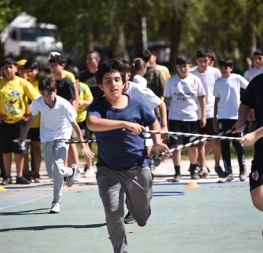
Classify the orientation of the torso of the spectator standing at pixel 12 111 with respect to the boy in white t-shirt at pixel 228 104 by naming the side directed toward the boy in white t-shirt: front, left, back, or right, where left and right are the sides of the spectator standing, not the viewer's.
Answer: left

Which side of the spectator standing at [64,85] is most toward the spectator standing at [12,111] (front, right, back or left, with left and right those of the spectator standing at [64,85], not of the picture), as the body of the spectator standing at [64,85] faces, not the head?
right

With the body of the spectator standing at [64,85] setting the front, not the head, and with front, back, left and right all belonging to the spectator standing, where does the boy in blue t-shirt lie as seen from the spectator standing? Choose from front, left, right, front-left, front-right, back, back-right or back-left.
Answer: front-left

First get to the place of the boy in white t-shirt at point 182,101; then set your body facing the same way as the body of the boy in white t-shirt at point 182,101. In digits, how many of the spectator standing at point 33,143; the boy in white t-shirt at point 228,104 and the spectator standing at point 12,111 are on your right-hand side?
2

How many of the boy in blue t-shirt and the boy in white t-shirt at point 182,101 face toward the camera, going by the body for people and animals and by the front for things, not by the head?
2

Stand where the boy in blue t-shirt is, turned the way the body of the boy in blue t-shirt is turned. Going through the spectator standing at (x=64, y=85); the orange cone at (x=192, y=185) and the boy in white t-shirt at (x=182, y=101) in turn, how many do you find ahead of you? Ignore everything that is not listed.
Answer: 0

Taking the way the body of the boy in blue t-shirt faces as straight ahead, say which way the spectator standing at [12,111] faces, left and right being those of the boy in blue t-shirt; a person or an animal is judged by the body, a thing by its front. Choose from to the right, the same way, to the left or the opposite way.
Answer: the same way

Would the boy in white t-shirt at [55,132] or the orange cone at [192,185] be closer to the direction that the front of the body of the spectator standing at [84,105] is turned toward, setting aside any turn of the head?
the boy in white t-shirt

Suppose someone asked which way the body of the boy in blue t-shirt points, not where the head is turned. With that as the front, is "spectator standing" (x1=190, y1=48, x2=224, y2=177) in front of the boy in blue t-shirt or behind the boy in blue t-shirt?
behind

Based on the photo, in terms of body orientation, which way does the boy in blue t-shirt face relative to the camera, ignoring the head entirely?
toward the camera

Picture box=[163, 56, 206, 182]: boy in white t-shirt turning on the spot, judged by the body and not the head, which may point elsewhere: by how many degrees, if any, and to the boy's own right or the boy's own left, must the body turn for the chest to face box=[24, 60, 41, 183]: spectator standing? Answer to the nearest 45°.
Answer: approximately 90° to the boy's own right

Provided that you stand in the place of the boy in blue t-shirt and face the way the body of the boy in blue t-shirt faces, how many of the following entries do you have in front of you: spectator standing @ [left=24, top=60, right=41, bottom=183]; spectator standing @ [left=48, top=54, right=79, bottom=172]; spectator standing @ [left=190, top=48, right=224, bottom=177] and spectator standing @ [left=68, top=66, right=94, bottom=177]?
0

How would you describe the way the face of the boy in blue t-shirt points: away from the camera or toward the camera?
toward the camera

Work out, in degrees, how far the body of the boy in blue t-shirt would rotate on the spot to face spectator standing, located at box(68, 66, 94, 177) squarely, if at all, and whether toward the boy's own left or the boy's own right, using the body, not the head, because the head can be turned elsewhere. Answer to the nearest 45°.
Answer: approximately 180°

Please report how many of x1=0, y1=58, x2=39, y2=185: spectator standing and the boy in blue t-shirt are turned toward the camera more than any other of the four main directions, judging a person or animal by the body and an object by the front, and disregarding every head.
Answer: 2

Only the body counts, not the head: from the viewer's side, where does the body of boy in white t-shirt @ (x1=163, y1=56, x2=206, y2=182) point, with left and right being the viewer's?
facing the viewer
